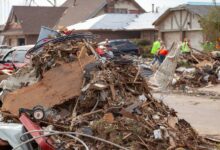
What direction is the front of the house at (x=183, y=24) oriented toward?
toward the camera

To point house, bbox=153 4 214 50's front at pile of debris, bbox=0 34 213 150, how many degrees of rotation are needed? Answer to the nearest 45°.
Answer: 0° — it already faces it

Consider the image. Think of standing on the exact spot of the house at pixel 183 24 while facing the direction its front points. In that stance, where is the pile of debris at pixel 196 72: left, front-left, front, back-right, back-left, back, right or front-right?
front
